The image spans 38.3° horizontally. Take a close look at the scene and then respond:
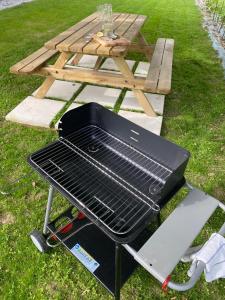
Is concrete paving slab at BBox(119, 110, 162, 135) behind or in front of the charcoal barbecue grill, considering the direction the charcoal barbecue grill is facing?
behind

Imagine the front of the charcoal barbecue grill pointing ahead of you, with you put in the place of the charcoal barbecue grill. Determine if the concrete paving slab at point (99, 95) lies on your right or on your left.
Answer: on your right

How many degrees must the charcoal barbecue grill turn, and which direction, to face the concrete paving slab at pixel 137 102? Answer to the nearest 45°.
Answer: approximately 135° to its right

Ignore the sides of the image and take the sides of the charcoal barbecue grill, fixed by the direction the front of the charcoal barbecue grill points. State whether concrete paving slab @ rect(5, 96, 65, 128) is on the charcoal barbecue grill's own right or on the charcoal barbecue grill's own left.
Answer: on the charcoal barbecue grill's own right

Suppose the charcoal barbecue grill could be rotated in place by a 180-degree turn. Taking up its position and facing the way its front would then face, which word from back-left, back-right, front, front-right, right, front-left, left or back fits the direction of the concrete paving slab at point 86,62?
front-left

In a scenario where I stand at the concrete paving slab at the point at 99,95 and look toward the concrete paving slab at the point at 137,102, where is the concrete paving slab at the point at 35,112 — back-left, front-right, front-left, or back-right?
back-right

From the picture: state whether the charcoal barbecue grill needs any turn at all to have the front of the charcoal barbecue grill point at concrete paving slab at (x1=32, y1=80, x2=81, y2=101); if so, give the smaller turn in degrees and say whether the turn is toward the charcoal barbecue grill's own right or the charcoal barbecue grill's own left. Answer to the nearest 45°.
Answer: approximately 135° to the charcoal barbecue grill's own right

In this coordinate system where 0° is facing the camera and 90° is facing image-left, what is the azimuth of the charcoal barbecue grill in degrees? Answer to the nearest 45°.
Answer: approximately 45°

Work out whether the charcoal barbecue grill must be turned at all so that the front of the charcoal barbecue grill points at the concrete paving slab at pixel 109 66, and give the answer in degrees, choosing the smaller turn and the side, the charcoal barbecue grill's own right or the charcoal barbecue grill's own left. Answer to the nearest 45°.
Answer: approximately 135° to the charcoal barbecue grill's own right

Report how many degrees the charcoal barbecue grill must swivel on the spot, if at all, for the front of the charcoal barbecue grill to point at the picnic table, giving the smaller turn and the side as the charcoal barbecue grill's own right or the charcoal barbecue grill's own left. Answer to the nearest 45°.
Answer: approximately 135° to the charcoal barbecue grill's own right
